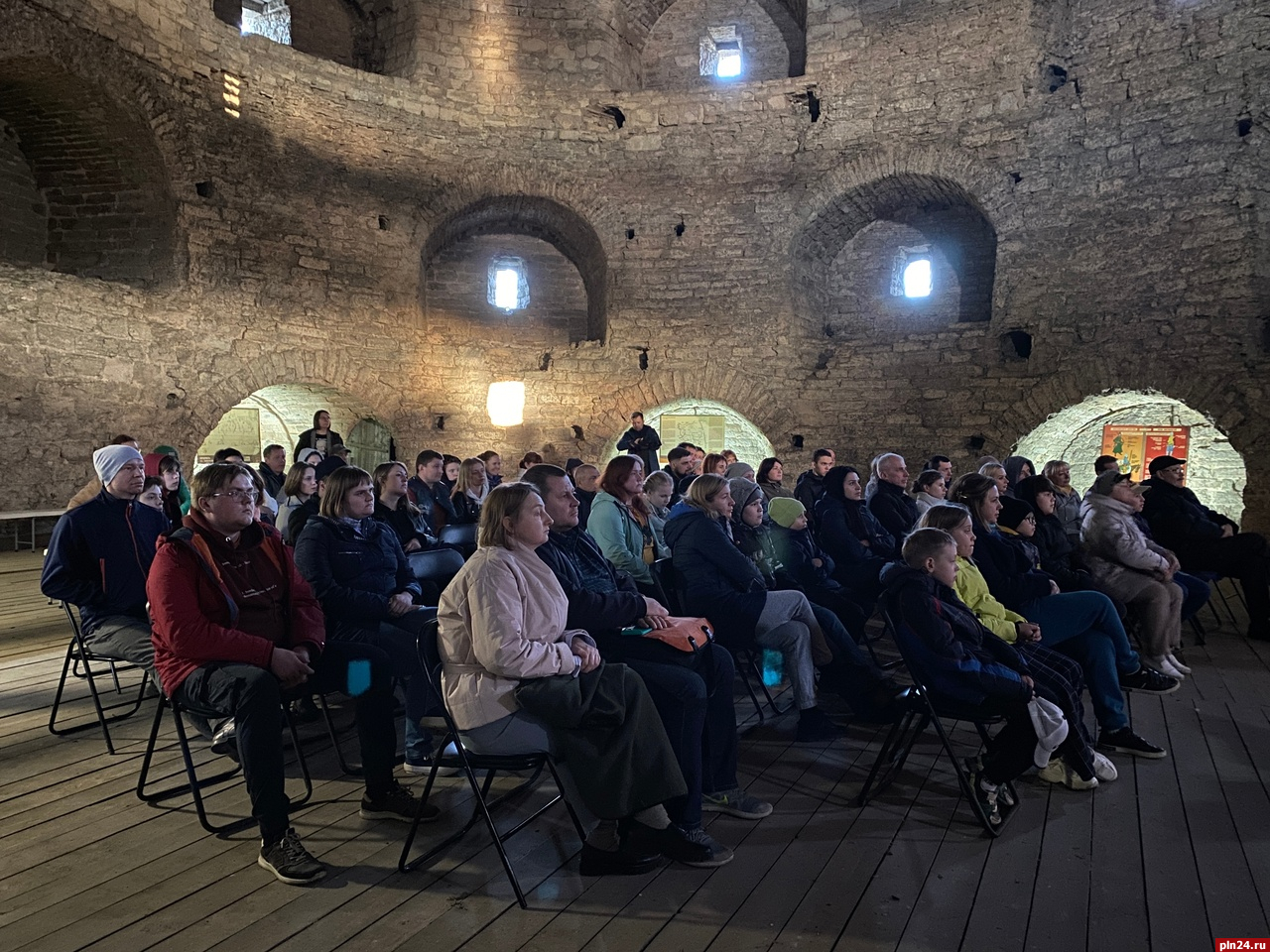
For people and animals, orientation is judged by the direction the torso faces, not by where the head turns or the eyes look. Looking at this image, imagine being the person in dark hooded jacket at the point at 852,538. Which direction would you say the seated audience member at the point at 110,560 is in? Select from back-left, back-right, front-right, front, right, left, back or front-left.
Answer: right

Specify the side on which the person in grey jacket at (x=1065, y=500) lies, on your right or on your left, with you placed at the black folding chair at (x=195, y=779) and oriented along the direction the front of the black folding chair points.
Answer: on your left

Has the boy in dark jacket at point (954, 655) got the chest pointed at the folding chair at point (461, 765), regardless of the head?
no

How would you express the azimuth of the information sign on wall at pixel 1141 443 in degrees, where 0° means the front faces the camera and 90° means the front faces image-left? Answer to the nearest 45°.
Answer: approximately 0°
